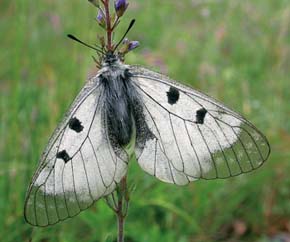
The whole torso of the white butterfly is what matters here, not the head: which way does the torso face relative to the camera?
away from the camera
